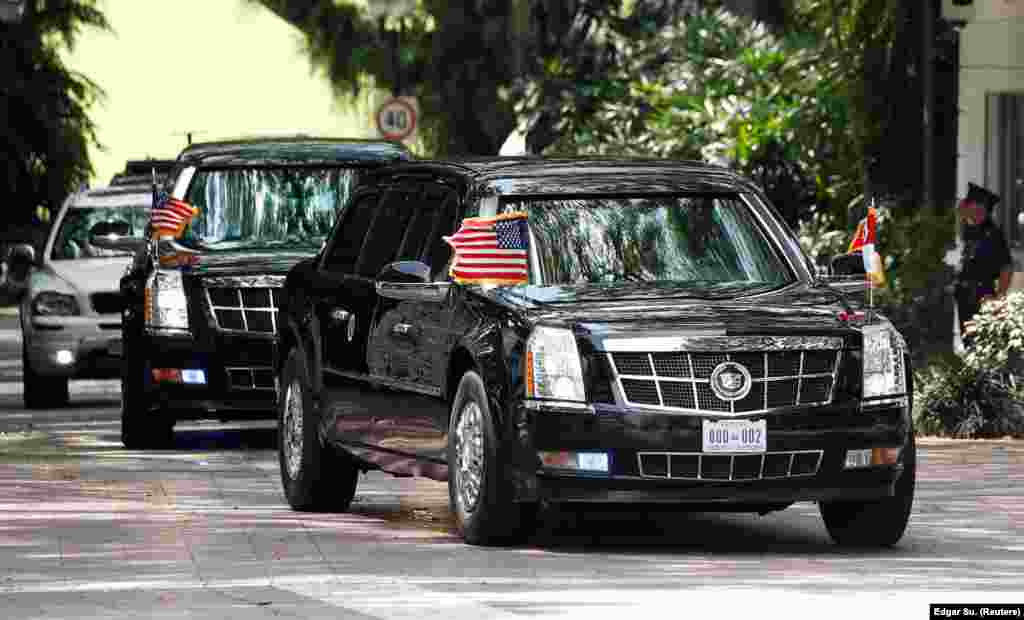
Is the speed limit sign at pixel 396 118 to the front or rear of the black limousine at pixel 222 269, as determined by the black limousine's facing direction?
to the rear

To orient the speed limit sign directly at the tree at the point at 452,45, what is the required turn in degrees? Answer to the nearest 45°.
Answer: approximately 180°

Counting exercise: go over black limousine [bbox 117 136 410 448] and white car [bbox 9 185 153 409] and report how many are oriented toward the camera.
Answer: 2
